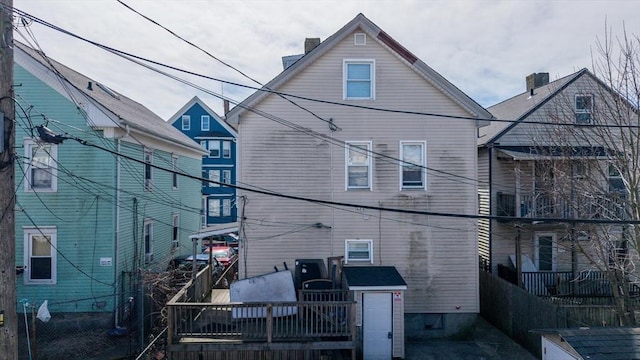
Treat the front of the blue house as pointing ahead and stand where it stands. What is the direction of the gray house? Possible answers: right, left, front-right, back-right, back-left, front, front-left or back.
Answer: front

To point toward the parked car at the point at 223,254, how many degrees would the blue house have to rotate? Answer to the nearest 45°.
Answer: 0° — it already faces it

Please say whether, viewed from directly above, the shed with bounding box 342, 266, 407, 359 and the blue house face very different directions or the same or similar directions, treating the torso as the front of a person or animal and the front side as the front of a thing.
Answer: same or similar directions

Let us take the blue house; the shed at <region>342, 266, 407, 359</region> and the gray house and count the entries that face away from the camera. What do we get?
1

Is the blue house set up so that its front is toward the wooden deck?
yes

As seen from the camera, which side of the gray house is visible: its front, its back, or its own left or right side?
back

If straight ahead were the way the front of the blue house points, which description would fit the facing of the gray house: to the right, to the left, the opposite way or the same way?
the opposite way

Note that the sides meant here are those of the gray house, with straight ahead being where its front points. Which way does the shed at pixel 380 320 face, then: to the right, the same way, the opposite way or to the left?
the opposite way

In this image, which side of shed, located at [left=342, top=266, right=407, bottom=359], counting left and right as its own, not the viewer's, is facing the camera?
front

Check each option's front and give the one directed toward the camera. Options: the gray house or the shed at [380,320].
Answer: the shed

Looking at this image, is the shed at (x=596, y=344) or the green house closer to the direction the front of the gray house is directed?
the green house

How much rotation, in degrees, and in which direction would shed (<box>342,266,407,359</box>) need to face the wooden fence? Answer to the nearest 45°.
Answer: approximately 90° to its left

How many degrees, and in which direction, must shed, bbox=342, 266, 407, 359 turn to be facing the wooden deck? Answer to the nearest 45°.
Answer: approximately 45° to its right

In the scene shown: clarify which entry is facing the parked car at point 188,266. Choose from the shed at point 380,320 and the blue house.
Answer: the blue house
